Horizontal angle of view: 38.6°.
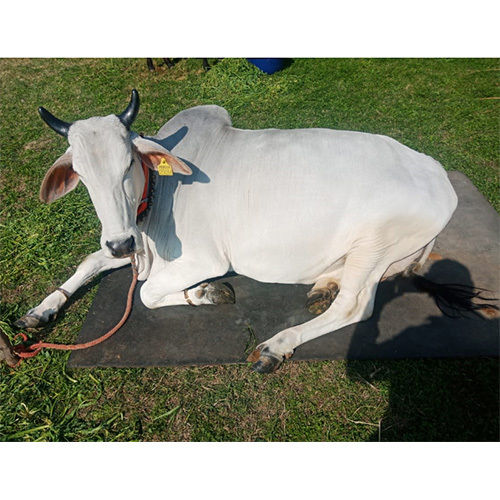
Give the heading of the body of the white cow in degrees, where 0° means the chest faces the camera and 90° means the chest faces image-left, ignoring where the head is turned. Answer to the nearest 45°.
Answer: approximately 90°

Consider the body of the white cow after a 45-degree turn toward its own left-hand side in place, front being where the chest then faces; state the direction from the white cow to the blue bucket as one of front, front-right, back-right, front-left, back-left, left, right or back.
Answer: back-right
